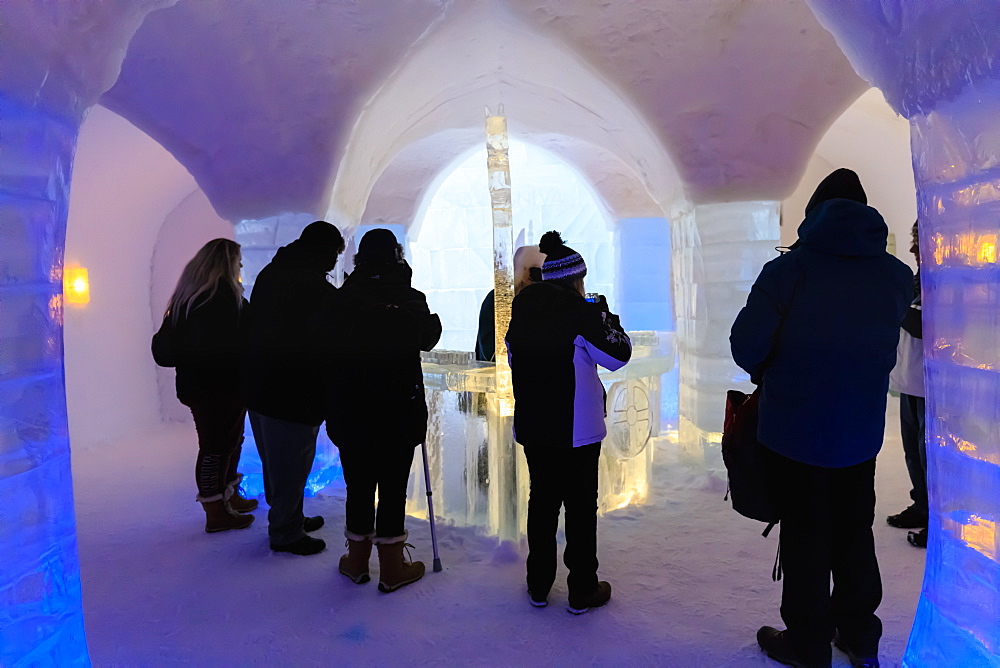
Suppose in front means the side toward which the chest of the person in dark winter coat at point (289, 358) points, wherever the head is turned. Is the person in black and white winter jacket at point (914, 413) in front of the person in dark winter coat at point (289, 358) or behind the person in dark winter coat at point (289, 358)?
in front

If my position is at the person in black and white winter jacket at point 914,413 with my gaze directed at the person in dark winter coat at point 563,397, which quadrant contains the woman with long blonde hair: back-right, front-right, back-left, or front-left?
front-right

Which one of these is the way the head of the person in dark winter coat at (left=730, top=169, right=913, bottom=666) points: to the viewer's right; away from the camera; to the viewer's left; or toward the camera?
away from the camera

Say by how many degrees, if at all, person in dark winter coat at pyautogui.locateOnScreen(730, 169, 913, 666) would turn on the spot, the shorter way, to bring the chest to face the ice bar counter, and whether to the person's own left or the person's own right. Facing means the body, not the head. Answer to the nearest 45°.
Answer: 0° — they already face it

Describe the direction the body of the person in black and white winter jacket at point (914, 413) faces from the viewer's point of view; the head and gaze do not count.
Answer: to the viewer's left

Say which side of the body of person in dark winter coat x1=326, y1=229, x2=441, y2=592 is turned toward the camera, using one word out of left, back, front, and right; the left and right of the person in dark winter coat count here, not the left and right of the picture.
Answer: back

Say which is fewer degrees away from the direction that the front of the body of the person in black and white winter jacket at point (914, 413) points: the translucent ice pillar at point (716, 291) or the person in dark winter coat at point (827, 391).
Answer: the translucent ice pillar

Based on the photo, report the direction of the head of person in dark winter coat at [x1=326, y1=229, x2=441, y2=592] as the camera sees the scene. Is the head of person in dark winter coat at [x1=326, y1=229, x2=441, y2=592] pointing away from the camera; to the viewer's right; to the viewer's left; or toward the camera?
away from the camera

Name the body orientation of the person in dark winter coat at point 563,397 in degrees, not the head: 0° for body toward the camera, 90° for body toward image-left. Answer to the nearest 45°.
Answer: approximately 225°

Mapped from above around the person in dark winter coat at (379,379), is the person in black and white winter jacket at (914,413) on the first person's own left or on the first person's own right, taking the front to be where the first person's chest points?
on the first person's own right

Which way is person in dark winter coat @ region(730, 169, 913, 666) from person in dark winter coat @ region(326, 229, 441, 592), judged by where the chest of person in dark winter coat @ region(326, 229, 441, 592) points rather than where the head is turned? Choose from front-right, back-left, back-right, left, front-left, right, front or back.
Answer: back-right

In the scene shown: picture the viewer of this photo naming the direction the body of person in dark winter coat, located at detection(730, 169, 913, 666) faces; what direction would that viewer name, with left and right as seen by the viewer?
facing away from the viewer and to the left of the viewer

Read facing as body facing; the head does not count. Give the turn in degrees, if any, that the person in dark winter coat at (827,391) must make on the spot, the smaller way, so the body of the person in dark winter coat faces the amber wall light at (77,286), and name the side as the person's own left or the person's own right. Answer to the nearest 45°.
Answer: approximately 45° to the person's own left
